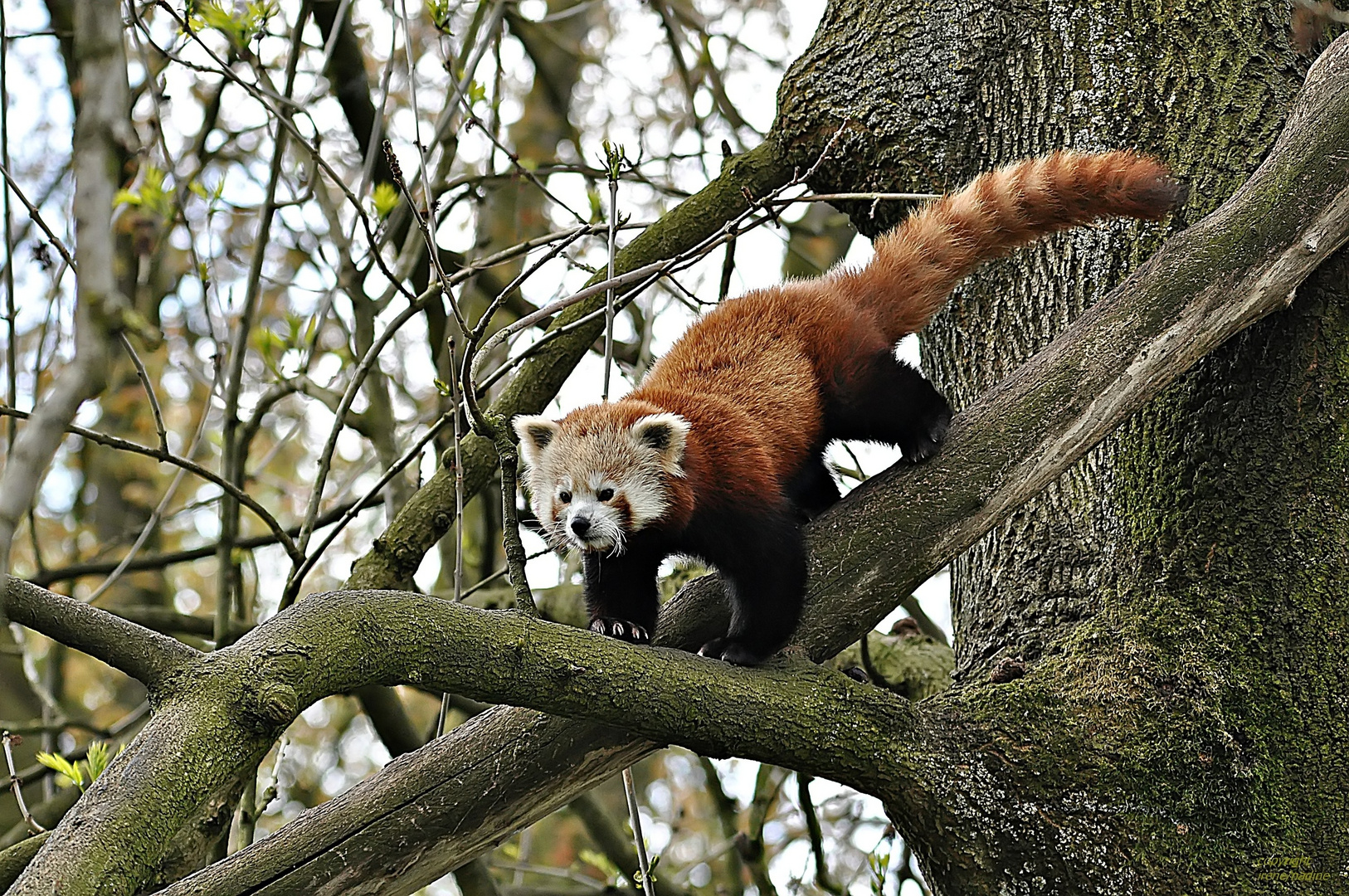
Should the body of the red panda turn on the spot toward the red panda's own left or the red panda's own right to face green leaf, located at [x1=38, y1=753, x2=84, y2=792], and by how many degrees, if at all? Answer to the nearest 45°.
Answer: approximately 45° to the red panda's own right

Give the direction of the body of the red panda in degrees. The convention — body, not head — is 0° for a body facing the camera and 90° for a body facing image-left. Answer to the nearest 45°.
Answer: approximately 45°
